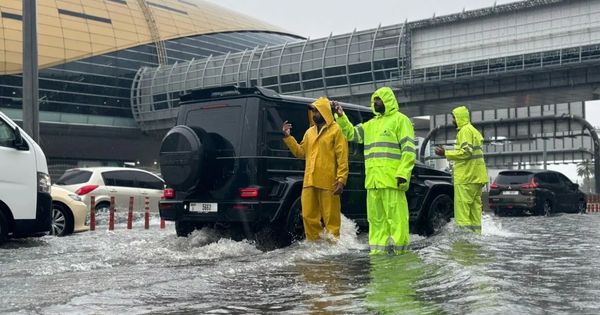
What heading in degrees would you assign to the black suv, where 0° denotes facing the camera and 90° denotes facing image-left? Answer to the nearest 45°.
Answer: approximately 225°

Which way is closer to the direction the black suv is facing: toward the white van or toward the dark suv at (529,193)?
the dark suv

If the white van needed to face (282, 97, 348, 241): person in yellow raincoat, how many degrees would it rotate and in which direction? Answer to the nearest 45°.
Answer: approximately 45° to its right

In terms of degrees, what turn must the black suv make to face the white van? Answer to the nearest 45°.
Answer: approximately 135° to its left

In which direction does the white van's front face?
to the viewer's right

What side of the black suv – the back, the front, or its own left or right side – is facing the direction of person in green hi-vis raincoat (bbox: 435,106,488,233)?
right

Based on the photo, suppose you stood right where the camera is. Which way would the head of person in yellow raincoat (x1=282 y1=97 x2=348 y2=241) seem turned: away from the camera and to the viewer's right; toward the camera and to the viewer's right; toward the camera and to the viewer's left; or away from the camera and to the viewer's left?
toward the camera and to the viewer's left

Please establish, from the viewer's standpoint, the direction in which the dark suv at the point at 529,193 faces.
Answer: facing away from the viewer and to the right of the viewer

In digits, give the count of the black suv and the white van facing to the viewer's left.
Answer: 0
